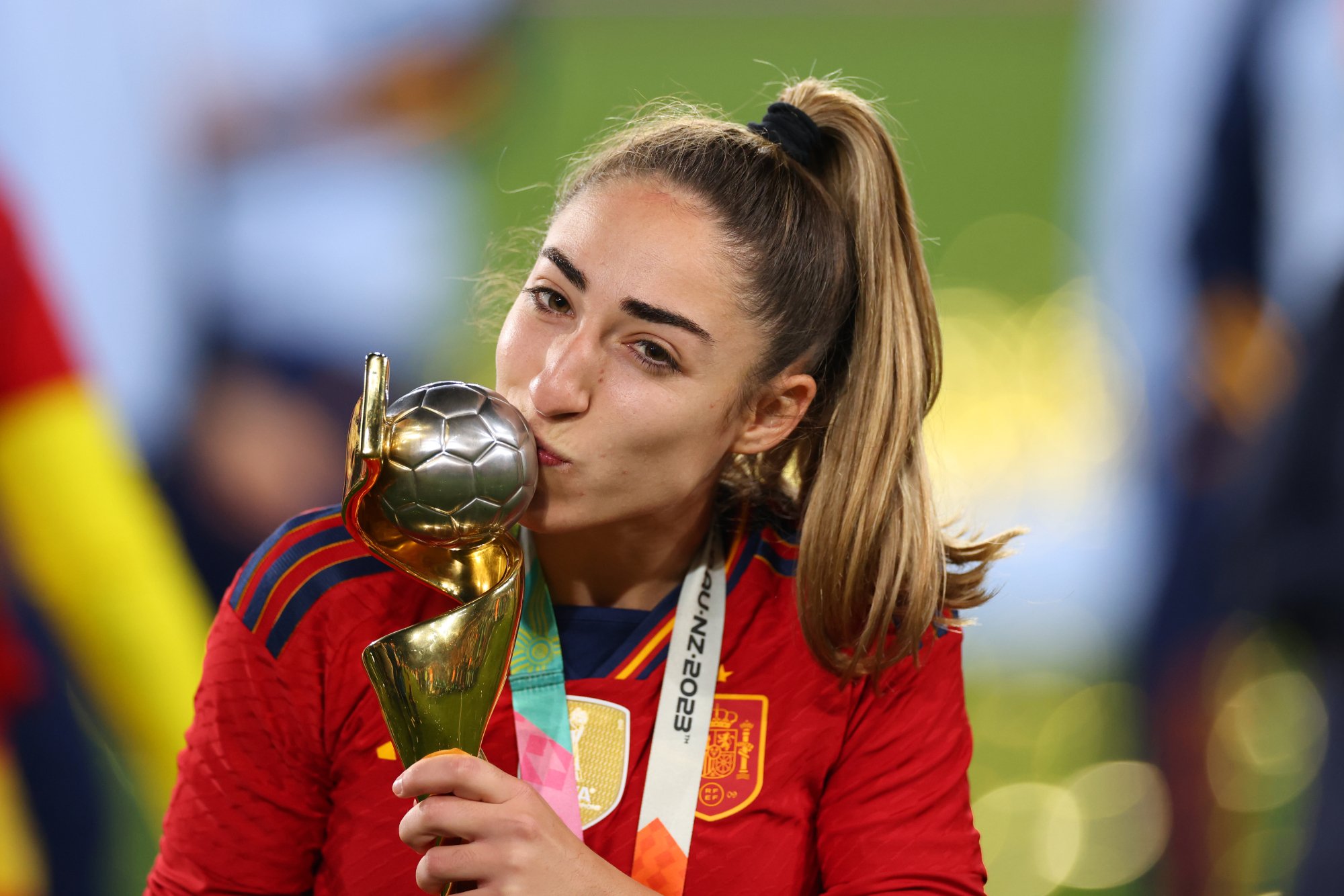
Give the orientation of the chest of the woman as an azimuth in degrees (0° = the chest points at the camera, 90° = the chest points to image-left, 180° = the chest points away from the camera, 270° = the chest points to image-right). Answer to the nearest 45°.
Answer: approximately 0°

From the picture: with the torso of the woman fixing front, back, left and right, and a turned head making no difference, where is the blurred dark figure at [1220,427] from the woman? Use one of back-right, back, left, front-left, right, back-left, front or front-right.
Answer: back-left
